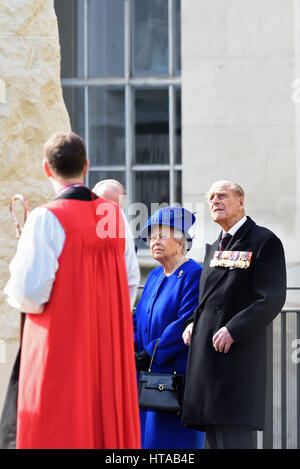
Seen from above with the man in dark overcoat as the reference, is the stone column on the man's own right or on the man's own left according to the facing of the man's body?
on the man's own right

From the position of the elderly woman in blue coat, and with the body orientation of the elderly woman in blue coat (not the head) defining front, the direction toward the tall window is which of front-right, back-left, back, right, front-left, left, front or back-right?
back-right

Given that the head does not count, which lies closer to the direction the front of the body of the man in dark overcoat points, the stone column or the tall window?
the stone column

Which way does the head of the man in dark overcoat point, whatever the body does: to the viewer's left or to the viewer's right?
to the viewer's left

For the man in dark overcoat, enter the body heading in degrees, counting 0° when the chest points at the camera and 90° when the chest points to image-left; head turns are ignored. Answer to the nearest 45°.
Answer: approximately 45°
